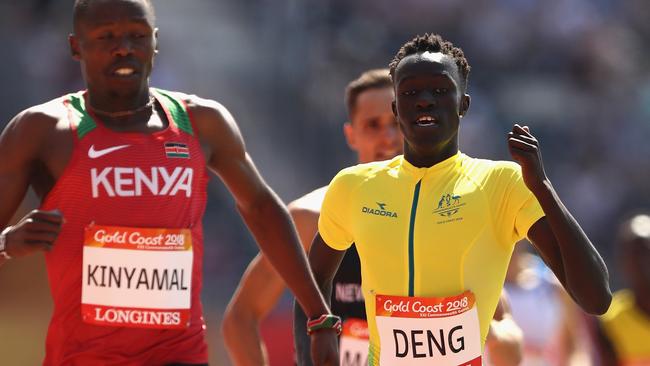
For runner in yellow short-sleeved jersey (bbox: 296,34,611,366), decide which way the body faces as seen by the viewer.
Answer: toward the camera

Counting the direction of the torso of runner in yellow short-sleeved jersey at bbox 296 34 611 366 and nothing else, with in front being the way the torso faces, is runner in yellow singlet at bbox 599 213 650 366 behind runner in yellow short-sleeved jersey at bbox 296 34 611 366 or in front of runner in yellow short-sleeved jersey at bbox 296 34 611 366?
behind

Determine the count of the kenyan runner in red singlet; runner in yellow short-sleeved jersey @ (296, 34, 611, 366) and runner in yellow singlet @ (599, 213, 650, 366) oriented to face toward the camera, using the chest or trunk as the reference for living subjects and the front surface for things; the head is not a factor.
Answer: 3

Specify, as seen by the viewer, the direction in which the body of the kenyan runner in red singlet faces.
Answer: toward the camera

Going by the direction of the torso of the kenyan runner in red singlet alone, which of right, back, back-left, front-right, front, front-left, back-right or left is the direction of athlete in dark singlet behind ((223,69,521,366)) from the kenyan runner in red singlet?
back-left

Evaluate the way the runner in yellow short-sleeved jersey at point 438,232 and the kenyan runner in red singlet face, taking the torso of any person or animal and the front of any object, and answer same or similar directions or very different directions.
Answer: same or similar directions

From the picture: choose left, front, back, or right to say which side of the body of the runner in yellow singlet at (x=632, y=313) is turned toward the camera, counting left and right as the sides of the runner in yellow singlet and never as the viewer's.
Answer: front

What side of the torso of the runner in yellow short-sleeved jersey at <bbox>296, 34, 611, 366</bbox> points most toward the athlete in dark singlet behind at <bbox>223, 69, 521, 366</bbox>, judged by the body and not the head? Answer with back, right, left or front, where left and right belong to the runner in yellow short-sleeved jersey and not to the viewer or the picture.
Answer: back

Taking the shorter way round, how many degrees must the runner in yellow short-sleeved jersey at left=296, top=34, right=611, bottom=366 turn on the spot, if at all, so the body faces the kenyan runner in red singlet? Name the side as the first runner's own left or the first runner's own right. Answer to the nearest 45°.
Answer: approximately 90° to the first runner's own right

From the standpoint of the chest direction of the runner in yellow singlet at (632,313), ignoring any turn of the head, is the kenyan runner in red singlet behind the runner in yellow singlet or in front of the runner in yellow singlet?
in front
